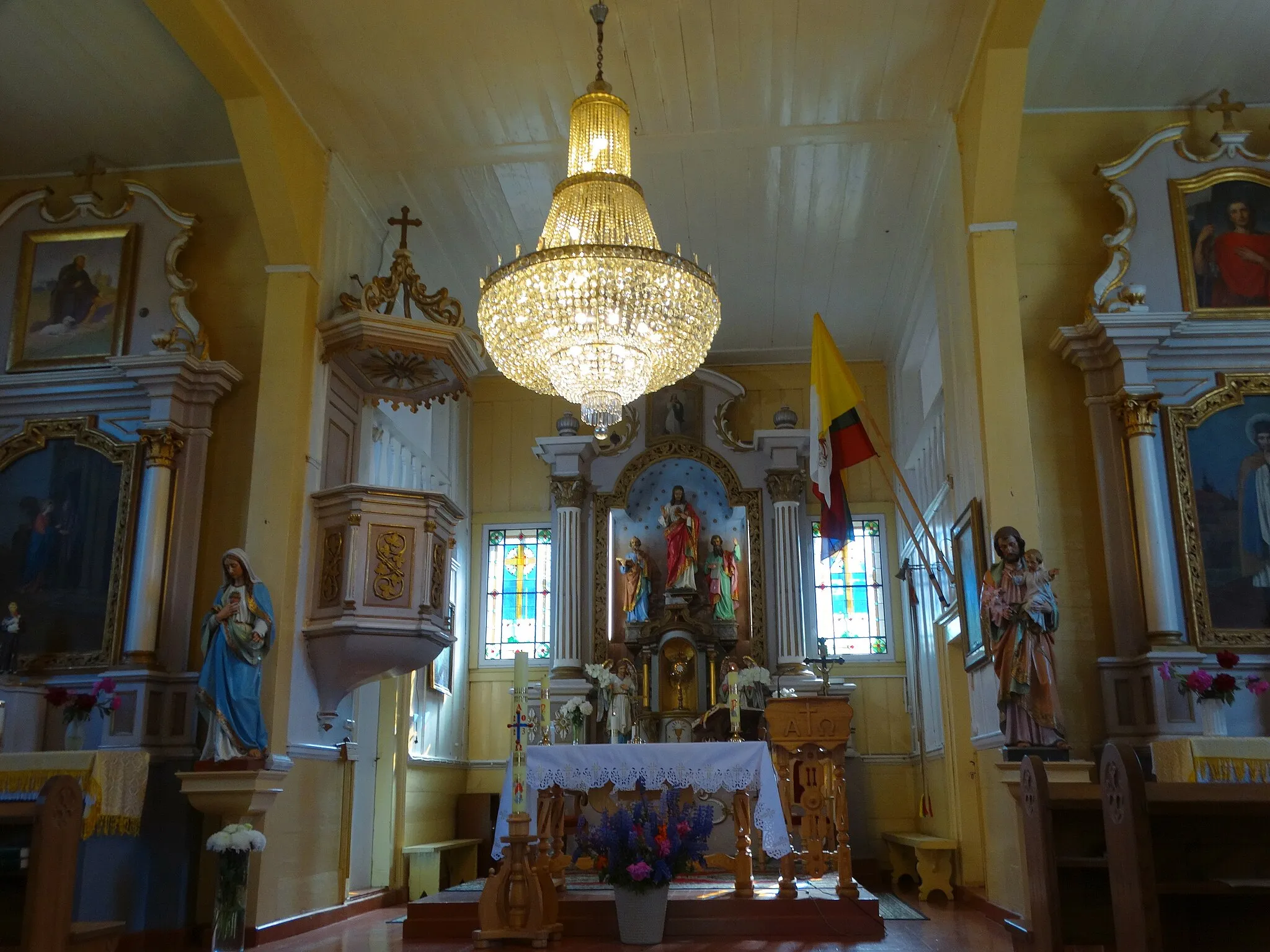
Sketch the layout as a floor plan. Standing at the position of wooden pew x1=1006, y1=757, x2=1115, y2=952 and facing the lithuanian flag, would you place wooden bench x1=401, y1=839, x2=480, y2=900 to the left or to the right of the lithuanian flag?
left

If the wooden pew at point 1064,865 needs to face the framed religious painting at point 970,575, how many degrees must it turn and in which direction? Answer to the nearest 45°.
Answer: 0° — it already faces it

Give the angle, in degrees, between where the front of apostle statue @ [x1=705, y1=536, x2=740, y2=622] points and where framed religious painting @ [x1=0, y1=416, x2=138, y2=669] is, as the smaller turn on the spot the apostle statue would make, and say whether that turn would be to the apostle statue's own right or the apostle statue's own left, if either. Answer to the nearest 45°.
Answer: approximately 45° to the apostle statue's own right

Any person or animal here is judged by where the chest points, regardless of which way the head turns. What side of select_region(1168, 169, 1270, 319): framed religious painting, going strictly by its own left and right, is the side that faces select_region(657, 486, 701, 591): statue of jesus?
right

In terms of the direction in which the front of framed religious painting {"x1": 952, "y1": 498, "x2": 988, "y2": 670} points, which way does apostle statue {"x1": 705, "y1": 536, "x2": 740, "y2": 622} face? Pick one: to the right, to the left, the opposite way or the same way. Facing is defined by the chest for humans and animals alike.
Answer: to the left

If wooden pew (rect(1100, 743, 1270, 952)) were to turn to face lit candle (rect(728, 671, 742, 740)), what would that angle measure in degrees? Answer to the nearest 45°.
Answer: approximately 45° to its left

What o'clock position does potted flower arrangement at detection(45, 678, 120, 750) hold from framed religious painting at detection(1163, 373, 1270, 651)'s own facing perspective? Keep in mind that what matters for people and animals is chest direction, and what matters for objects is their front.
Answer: The potted flower arrangement is roughly at 2 o'clock from the framed religious painting.

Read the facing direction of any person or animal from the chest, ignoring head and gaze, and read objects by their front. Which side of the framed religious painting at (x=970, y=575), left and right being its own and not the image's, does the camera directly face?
left

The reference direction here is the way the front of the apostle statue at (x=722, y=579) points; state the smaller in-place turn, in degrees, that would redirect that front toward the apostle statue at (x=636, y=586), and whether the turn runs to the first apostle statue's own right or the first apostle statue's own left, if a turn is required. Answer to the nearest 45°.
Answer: approximately 90° to the first apostle statue's own right

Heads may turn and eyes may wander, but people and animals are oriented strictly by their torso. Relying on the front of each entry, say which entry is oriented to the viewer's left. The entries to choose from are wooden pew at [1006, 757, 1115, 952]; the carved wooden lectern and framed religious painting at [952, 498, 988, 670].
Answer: the framed religious painting

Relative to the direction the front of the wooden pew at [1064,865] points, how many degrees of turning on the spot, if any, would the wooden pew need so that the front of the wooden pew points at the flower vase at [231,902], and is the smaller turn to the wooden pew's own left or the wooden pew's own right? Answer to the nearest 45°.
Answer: approximately 90° to the wooden pew's own left

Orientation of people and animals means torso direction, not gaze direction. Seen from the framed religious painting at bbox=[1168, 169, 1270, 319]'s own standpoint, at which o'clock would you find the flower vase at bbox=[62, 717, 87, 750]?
The flower vase is roughly at 2 o'clock from the framed religious painting.

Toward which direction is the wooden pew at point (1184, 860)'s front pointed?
away from the camera
